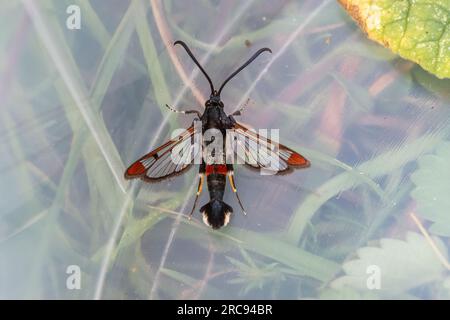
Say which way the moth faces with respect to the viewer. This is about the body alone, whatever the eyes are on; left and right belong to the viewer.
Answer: facing away from the viewer

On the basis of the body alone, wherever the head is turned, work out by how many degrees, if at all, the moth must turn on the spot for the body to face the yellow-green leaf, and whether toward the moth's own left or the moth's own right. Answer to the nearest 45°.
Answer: approximately 90° to the moth's own right
